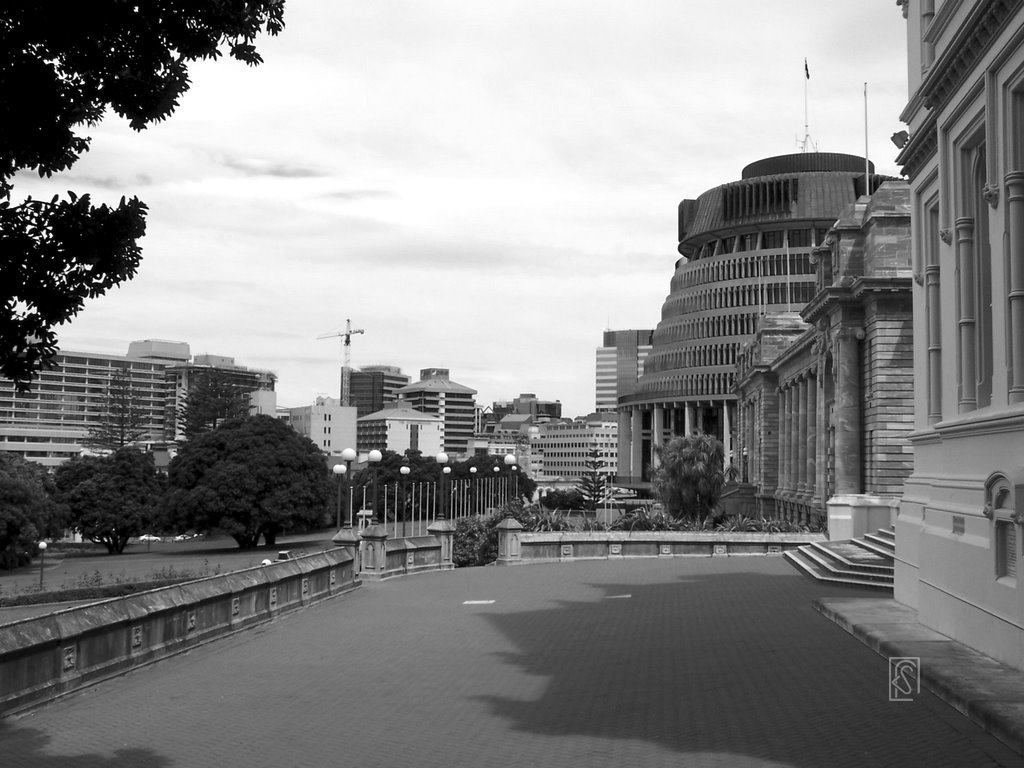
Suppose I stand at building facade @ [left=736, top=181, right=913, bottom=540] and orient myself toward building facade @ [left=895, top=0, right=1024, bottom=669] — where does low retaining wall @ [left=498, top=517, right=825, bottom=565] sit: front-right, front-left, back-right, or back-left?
front-right

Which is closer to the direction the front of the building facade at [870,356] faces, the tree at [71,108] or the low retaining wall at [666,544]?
the low retaining wall

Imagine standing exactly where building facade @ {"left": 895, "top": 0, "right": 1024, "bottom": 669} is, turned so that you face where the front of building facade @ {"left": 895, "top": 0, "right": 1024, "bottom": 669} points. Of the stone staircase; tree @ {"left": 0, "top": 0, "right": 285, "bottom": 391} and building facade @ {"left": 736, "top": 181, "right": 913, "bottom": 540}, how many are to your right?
2

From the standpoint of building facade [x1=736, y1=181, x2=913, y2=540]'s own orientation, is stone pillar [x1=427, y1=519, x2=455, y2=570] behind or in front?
in front

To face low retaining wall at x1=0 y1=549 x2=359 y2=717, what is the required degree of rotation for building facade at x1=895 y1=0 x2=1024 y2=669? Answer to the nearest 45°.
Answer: approximately 45° to its left

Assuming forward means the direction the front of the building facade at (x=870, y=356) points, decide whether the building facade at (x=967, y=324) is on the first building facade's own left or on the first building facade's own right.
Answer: on the first building facade's own left

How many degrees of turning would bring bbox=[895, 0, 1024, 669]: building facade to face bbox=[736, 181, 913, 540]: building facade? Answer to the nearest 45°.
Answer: approximately 90° to its right

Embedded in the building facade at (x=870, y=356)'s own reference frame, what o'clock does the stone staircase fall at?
The stone staircase is roughly at 9 o'clock from the building facade.

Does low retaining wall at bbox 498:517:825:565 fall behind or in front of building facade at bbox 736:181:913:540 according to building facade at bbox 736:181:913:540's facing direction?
in front

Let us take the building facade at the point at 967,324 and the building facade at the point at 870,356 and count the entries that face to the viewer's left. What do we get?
2

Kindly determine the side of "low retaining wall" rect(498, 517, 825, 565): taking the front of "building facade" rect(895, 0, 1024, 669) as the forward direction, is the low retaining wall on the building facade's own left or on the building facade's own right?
on the building facade's own right

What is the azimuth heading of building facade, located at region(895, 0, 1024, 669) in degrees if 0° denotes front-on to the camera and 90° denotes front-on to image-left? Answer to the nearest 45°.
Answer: approximately 90°

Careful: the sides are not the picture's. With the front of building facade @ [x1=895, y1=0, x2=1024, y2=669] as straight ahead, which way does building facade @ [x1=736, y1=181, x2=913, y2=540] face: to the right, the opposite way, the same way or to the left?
the same way

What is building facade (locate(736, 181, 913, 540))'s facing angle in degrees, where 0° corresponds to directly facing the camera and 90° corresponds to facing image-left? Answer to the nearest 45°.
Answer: approximately 90°
